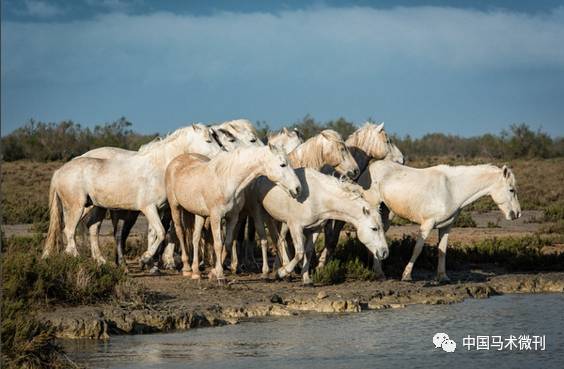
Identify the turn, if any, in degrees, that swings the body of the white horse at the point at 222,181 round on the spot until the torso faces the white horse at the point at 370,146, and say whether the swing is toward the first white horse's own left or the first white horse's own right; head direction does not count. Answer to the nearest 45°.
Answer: approximately 90° to the first white horse's own left

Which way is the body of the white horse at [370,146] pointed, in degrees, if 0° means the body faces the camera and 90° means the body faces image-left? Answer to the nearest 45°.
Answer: approximately 270°

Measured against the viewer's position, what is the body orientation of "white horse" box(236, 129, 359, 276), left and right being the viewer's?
facing to the right of the viewer

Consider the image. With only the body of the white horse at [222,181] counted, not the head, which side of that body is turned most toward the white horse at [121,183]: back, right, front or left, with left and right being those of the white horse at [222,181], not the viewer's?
back

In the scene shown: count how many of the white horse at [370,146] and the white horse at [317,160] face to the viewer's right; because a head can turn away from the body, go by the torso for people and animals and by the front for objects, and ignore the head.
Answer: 2

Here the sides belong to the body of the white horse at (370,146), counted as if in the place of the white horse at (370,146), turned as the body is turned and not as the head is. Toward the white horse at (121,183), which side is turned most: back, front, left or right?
back

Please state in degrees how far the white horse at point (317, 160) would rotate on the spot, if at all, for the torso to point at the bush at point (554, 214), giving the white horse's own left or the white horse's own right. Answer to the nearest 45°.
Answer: approximately 45° to the white horse's own left

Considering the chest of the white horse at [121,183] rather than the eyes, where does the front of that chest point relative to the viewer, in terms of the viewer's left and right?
facing to the right of the viewer
